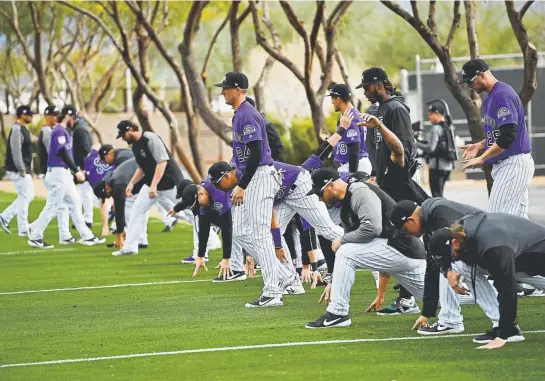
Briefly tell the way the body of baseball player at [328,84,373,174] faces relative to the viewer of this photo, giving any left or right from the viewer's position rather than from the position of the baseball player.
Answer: facing to the left of the viewer

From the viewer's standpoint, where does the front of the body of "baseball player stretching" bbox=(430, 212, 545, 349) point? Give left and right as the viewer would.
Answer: facing to the left of the viewer

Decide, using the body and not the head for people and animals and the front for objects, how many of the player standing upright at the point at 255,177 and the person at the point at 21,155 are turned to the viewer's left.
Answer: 1

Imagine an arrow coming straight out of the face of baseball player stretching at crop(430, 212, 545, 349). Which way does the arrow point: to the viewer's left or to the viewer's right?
to the viewer's left

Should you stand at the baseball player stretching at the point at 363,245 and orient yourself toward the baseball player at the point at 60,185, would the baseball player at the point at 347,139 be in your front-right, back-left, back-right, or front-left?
front-right

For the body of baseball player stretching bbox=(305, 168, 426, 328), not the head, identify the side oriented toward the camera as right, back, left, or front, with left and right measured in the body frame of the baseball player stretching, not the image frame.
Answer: left

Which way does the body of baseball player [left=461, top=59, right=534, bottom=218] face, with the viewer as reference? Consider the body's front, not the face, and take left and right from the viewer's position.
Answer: facing to the left of the viewer
